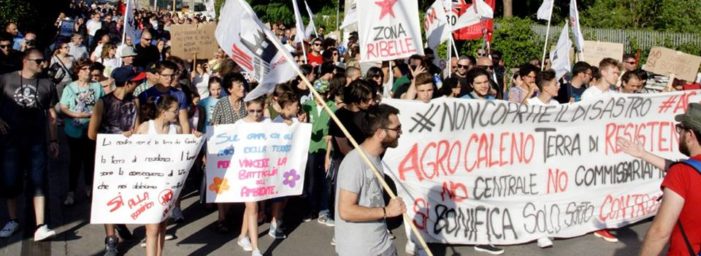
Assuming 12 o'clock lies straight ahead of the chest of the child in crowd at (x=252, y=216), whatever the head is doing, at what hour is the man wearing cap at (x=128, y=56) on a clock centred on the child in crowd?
The man wearing cap is roughly at 5 o'clock from the child in crowd.

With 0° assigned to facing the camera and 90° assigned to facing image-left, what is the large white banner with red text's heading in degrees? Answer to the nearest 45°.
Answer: approximately 0°

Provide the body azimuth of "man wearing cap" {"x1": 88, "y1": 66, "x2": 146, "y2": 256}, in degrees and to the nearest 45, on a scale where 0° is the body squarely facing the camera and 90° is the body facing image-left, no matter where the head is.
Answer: approximately 315°

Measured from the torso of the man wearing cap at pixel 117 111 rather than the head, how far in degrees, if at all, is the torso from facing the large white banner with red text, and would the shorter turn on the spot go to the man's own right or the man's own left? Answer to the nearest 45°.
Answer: approximately 45° to the man's own left

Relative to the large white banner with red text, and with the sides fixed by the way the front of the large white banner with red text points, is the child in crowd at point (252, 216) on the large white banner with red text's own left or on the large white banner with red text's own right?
on the large white banner with red text's own right

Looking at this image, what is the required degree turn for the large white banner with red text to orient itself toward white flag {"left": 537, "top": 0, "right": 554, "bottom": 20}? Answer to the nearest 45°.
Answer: approximately 180°

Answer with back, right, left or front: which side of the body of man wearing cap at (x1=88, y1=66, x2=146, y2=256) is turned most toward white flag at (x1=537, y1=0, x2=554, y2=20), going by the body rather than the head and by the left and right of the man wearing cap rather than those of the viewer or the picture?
left
